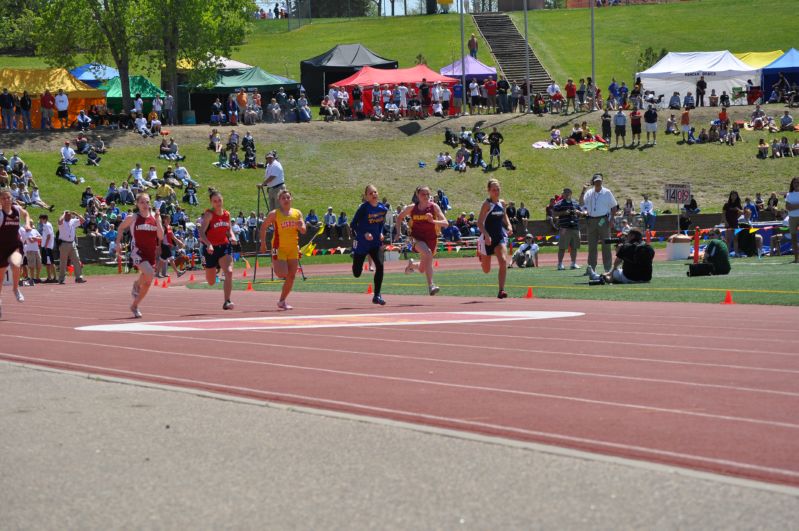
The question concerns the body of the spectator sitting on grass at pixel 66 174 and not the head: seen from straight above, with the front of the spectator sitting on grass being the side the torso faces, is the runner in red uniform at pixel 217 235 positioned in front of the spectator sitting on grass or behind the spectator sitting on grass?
in front

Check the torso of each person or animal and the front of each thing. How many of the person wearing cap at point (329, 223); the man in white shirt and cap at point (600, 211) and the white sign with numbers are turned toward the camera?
3

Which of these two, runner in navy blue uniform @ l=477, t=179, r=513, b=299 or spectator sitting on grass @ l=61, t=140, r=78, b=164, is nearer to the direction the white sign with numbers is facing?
the runner in navy blue uniform

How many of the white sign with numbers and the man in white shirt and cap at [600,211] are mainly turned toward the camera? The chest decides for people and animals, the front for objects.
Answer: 2

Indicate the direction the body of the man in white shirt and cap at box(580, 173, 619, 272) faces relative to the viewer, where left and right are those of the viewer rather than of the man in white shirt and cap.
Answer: facing the viewer

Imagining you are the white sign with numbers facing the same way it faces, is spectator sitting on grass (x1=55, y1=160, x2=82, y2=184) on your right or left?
on your right

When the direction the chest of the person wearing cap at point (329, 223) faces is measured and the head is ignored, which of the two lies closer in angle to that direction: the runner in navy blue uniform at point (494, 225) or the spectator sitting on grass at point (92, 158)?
the runner in navy blue uniform
